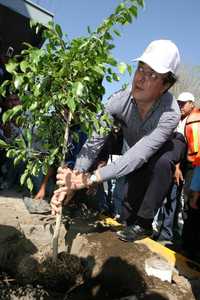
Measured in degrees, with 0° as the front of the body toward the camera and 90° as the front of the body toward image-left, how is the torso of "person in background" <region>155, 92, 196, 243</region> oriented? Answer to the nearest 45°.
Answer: approximately 45°

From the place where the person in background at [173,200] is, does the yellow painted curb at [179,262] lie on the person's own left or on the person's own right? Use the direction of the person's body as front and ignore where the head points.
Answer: on the person's own left

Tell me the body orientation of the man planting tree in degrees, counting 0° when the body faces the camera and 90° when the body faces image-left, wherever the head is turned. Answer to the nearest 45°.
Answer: approximately 45°

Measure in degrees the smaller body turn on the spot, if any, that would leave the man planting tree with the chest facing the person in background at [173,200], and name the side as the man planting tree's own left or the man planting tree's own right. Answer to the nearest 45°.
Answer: approximately 180°
